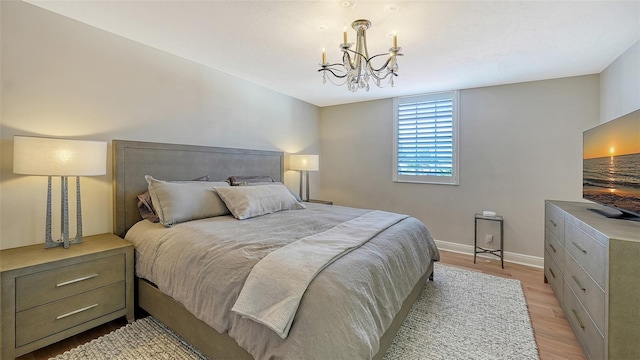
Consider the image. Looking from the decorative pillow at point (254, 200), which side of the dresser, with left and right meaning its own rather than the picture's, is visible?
front

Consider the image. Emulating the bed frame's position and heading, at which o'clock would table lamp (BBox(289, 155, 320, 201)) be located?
The table lamp is roughly at 9 o'clock from the bed frame.

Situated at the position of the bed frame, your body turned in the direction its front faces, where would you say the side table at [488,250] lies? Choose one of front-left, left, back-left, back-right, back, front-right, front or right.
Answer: front-left

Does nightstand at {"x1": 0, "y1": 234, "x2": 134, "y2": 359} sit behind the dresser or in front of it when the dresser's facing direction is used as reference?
in front

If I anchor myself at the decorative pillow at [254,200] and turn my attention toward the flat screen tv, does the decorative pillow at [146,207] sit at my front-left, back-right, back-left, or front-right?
back-right

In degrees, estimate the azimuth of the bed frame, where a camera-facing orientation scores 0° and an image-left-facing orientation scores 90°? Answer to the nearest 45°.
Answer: approximately 315°

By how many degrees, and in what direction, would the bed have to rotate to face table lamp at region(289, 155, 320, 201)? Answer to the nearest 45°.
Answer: approximately 135° to its left

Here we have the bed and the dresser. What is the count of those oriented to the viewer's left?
1

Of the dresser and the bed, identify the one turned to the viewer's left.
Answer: the dresser

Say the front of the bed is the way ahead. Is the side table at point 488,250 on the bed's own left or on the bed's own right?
on the bed's own left

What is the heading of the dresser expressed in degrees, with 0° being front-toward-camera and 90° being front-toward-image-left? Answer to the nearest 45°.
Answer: approximately 90°

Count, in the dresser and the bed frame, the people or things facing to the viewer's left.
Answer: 1
